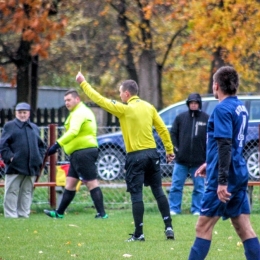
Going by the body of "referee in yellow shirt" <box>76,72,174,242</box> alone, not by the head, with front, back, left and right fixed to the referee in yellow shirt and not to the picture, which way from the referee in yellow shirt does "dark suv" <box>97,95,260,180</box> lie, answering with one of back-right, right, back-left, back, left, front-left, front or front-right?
front-right

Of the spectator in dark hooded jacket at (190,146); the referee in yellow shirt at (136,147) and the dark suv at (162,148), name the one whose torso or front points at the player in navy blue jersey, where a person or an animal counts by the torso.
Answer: the spectator in dark hooded jacket

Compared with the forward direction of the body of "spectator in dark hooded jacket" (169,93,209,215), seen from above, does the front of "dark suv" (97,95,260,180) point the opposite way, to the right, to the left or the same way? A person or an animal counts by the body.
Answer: to the right

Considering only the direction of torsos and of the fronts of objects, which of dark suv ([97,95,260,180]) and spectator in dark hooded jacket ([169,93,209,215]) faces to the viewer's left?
the dark suv

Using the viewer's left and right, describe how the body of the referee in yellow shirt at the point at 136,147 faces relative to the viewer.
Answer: facing away from the viewer and to the left of the viewer

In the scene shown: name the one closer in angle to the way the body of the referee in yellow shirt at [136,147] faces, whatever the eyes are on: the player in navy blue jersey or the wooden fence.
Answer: the wooden fence

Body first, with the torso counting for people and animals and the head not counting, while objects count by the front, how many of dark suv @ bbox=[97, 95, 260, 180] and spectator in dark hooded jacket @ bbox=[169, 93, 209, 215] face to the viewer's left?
1

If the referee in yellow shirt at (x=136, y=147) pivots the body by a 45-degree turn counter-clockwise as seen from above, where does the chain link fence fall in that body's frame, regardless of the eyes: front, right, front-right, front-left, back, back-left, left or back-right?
right

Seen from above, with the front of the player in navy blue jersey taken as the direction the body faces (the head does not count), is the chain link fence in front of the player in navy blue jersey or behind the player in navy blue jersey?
in front

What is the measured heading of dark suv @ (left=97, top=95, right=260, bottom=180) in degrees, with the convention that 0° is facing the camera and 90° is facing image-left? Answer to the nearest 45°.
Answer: approximately 90°

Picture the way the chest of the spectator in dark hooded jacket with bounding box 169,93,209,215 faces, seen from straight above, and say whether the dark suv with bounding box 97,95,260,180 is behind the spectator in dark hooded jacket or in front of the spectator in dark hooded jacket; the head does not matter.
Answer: behind

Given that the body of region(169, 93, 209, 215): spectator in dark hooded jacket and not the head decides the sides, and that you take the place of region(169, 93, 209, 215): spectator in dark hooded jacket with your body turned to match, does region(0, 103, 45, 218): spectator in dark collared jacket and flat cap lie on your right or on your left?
on your right

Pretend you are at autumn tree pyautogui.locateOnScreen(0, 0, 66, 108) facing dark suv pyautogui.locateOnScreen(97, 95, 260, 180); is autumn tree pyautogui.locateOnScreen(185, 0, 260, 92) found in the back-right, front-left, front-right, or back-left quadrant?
front-left
